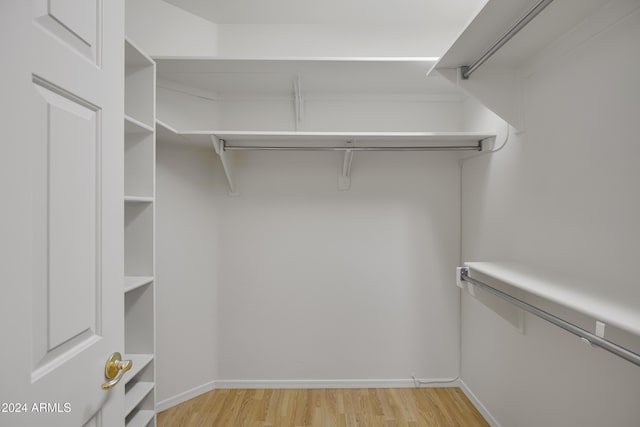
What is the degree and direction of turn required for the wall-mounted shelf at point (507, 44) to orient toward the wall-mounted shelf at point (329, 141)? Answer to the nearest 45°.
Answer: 0° — it already faces it

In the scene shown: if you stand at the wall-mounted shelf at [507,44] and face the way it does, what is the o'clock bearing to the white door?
The white door is roughly at 10 o'clock from the wall-mounted shelf.

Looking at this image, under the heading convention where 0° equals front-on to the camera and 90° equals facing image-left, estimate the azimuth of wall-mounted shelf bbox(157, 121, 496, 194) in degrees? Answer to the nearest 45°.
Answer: approximately 0°

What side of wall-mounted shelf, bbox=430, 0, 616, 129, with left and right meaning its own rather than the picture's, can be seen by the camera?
left

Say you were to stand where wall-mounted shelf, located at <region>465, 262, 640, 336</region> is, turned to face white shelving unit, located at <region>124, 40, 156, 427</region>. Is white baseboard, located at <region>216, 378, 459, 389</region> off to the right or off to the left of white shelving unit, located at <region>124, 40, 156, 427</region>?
right

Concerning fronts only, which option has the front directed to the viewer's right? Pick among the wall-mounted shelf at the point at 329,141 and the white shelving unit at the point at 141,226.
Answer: the white shelving unit

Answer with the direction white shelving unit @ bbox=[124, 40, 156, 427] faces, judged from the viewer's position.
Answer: facing to the right of the viewer

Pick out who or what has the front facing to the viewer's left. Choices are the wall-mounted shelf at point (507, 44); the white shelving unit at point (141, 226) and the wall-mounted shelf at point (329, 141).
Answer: the wall-mounted shelf at point (507, 44)
